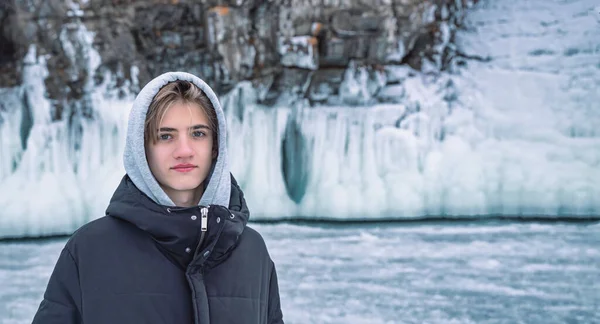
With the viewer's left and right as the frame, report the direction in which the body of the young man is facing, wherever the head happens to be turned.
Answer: facing the viewer and to the right of the viewer
